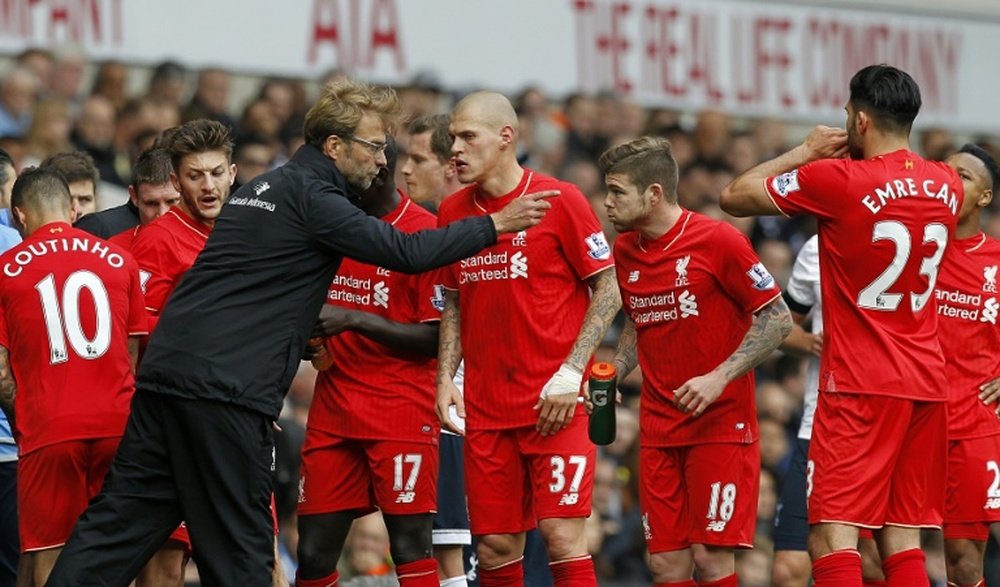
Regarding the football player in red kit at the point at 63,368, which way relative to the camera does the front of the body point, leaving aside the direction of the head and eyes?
away from the camera

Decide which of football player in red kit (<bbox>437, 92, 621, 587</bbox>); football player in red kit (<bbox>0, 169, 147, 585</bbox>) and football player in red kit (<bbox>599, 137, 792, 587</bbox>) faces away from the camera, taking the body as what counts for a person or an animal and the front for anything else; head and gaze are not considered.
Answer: football player in red kit (<bbox>0, 169, 147, 585</bbox>)

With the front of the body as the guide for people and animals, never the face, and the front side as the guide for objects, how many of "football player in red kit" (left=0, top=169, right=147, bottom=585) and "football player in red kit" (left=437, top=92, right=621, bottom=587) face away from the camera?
1

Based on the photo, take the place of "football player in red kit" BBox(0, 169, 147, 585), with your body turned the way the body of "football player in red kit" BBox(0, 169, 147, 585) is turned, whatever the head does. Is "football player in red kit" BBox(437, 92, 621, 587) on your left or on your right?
on your right

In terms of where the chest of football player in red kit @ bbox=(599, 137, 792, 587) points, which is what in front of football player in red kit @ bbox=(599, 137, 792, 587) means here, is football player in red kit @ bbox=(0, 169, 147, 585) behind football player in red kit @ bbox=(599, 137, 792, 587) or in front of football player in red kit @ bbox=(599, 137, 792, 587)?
in front

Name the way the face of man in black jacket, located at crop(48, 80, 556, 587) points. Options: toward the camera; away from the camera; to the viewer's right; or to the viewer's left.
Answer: to the viewer's right

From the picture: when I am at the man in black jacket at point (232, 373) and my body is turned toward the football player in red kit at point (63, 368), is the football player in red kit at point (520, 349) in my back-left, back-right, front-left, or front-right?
back-right

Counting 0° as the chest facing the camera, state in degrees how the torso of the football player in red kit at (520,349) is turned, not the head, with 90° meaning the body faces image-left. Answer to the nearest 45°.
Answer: approximately 45°

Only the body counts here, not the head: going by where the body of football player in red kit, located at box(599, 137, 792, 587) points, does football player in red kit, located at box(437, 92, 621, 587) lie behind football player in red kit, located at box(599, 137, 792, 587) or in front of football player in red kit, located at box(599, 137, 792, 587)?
in front

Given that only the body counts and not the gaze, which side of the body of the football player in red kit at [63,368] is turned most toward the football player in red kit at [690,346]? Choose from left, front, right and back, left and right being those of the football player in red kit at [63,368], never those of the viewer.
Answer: right

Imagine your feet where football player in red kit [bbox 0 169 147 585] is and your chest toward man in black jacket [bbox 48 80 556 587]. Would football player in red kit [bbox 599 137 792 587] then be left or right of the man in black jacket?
left

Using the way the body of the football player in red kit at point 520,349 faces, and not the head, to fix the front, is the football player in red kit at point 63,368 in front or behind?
in front

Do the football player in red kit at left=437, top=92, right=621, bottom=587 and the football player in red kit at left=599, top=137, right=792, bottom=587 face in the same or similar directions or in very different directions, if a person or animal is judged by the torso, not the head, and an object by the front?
same or similar directions

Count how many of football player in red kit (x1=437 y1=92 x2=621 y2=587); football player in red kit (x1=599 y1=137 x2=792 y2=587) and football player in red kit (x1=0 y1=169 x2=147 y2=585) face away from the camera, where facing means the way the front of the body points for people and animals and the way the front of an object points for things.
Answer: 1
